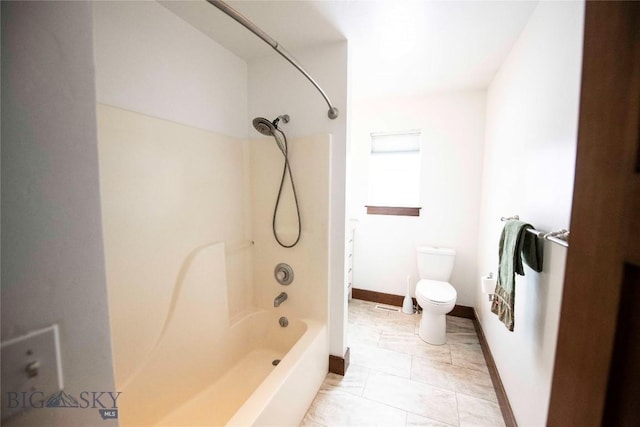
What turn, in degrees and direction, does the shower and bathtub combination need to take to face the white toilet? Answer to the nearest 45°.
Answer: approximately 45° to its left

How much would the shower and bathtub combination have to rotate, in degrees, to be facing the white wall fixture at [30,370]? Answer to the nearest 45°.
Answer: approximately 45° to its right

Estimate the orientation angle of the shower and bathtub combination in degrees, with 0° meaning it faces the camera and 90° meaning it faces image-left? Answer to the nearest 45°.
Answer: approximately 315°

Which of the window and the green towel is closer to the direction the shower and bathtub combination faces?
the green towel

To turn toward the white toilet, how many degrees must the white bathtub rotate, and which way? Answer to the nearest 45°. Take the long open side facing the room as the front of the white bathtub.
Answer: approximately 45° to its left

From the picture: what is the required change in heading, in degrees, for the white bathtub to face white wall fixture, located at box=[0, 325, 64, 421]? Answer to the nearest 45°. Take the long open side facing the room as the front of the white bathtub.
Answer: approximately 90° to its right

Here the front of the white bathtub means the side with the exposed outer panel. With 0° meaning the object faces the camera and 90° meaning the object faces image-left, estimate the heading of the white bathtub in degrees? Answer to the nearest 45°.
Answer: approximately 315°

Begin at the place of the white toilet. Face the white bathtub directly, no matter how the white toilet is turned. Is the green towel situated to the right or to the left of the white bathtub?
left

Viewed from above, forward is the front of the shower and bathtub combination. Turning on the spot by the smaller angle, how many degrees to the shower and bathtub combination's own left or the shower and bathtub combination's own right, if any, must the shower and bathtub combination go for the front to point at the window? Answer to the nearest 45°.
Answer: approximately 45° to the shower and bathtub combination's own left
